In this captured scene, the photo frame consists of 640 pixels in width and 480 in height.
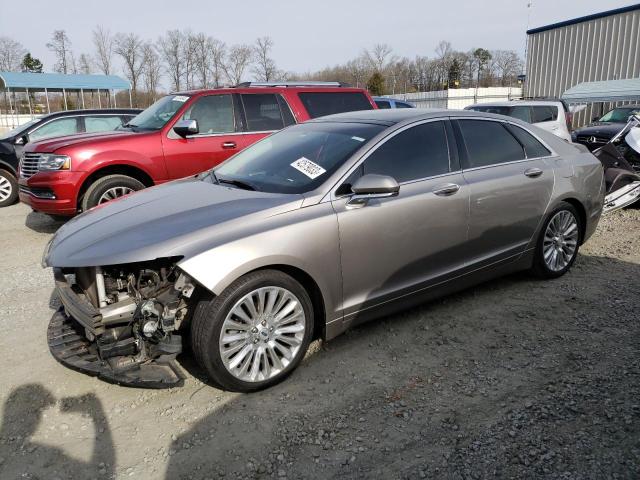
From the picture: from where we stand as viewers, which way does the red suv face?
facing the viewer and to the left of the viewer

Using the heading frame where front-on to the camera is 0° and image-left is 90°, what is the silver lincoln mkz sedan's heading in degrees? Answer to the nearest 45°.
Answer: approximately 45°

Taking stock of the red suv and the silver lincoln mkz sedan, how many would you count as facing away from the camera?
0

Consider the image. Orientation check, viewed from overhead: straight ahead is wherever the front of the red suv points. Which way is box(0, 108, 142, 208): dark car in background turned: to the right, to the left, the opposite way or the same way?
the same way

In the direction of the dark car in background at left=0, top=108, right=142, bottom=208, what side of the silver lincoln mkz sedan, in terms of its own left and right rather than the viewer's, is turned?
right

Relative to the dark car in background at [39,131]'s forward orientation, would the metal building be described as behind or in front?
behind

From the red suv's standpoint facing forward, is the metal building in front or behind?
behind

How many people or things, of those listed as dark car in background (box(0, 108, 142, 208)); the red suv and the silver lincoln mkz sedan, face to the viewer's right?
0

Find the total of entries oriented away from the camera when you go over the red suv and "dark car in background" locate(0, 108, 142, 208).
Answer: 0

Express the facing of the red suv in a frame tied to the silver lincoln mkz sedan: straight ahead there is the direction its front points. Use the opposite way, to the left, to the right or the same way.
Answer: the same way

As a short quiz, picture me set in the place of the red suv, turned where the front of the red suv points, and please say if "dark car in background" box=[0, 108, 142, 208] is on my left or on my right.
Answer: on my right
